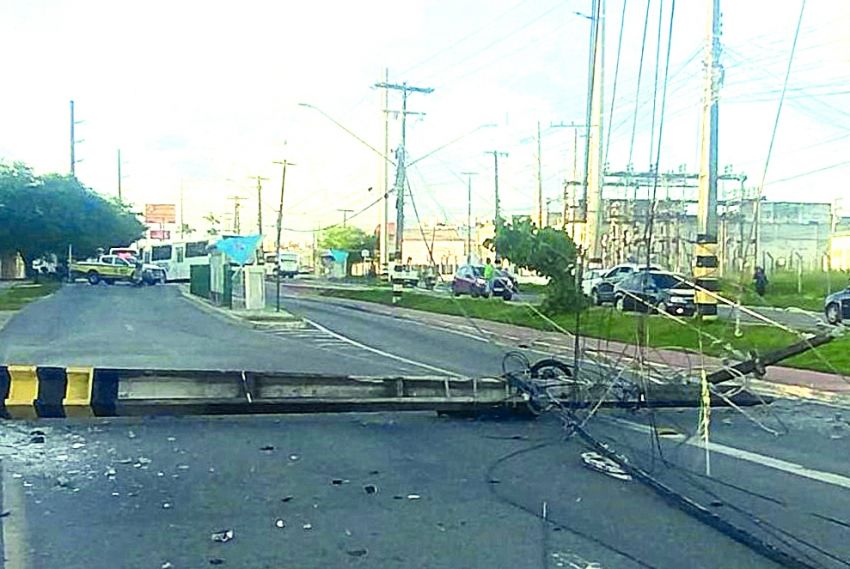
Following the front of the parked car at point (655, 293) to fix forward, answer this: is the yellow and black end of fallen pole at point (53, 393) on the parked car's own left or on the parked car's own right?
on the parked car's own right

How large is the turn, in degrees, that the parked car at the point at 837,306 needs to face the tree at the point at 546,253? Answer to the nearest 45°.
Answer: approximately 45° to its right

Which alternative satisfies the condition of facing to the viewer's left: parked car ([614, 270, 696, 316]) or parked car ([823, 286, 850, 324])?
parked car ([823, 286, 850, 324])

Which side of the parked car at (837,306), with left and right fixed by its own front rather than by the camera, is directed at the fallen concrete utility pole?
left

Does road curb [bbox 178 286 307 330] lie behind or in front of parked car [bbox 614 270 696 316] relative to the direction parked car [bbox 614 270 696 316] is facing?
behind

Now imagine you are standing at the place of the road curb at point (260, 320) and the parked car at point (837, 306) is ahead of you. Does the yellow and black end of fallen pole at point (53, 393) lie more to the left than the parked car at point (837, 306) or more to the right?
right

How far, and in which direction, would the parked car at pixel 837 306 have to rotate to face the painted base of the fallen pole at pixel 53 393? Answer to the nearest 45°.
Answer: approximately 45° to its left

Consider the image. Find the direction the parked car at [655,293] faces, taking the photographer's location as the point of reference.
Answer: facing the viewer and to the right of the viewer

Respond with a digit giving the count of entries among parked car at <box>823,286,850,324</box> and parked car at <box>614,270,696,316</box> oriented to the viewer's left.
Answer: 1

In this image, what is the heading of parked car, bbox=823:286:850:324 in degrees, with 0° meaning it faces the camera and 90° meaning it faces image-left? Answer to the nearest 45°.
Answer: approximately 90°

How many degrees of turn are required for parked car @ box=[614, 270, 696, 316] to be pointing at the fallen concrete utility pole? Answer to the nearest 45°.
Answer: approximately 90° to its right
